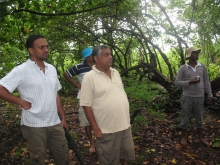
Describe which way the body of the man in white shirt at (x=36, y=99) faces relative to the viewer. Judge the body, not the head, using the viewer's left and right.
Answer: facing the viewer and to the right of the viewer

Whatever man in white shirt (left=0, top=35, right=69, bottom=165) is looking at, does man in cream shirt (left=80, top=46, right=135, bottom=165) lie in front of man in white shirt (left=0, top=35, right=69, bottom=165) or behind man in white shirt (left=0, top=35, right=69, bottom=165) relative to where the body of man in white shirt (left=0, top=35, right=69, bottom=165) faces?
in front

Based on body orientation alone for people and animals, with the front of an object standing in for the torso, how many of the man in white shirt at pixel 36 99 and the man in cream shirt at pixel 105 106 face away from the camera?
0
